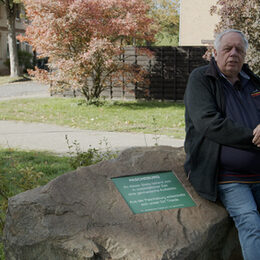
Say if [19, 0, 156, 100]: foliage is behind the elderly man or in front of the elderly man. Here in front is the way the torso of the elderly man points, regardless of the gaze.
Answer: behind

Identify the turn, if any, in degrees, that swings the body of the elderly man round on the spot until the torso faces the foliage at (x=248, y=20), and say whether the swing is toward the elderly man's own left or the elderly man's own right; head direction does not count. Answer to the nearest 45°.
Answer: approximately 135° to the elderly man's own left
